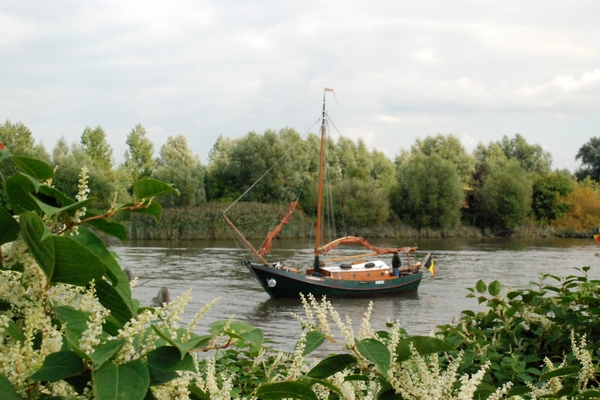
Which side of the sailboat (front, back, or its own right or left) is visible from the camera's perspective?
left

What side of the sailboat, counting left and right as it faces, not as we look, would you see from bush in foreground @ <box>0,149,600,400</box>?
left
